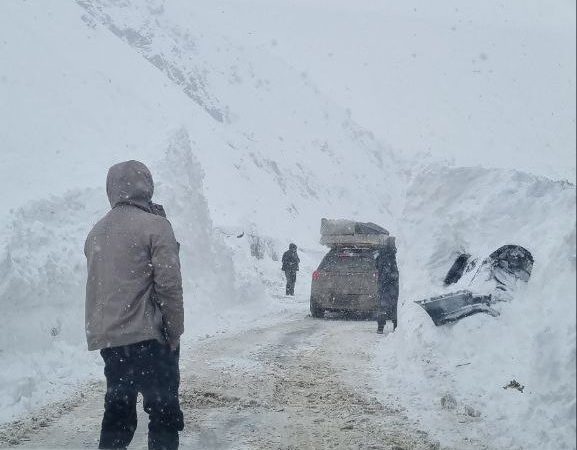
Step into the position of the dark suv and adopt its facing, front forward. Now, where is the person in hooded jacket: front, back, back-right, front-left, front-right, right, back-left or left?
back

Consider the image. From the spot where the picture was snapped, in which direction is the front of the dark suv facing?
facing away from the viewer

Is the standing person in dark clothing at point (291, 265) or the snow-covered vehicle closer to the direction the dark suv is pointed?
the standing person in dark clothing

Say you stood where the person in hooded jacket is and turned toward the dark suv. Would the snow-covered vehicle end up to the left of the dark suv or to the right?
right

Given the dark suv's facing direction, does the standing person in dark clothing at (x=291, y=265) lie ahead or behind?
ahead

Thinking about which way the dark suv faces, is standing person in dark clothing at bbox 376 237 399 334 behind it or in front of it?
behind

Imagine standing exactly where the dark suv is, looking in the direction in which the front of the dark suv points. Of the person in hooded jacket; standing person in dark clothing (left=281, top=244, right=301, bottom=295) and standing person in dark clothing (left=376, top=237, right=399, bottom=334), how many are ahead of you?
1

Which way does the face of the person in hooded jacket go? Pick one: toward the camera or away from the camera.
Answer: away from the camera

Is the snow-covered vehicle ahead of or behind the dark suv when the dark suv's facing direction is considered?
behind
